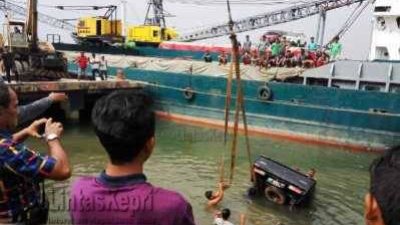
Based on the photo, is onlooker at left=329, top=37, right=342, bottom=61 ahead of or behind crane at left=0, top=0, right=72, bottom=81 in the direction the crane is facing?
ahead

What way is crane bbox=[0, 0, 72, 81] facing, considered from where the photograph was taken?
facing the viewer and to the right of the viewer

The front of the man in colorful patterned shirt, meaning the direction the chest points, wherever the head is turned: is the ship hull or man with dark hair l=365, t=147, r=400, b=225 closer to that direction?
the ship hull

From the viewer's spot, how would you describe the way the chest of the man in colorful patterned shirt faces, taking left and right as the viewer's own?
facing away from the viewer and to the right of the viewer

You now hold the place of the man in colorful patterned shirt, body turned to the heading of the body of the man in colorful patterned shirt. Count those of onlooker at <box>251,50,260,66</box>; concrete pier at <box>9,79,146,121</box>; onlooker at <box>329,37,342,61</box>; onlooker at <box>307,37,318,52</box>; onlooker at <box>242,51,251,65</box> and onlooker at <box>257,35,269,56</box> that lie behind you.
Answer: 0

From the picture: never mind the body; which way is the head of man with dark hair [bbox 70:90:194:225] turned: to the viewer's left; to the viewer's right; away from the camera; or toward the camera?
away from the camera

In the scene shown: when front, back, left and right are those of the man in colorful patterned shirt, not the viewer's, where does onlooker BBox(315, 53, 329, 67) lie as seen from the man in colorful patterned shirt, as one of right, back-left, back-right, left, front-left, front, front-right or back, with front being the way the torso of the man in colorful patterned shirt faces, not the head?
front

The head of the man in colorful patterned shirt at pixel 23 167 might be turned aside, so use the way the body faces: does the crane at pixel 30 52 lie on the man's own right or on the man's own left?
on the man's own left
